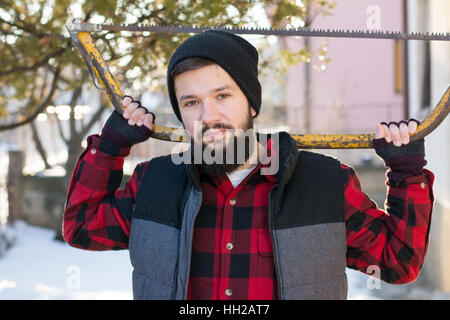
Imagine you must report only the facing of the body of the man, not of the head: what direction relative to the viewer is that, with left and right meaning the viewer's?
facing the viewer

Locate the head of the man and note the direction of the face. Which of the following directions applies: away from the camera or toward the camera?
toward the camera
